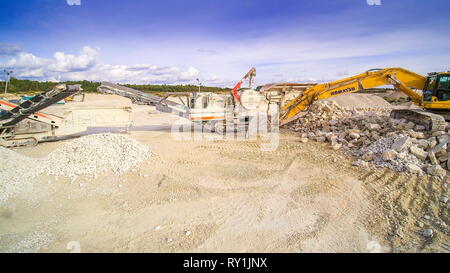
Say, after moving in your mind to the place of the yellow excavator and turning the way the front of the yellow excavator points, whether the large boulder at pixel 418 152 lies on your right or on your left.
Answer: on your left

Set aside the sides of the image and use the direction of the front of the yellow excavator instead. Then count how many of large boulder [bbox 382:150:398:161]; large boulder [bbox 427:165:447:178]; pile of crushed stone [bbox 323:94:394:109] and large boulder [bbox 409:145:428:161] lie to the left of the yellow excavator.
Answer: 3

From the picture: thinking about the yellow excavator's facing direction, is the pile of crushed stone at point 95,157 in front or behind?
in front

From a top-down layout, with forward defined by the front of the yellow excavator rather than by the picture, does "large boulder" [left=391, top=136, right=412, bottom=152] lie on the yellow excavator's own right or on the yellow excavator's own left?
on the yellow excavator's own left

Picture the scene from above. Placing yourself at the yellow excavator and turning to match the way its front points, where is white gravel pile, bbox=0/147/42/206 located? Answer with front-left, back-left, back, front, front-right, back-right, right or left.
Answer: front-left

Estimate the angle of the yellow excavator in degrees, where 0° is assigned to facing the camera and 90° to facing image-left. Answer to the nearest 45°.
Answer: approximately 90°

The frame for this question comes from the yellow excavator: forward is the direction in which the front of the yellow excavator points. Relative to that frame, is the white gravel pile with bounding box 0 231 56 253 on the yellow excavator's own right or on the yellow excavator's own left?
on the yellow excavator's own left

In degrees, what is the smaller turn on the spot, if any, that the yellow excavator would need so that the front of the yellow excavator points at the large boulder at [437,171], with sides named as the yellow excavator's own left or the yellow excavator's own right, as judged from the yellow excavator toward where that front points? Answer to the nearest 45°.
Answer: approximately 90° to the yellow excavator's own left

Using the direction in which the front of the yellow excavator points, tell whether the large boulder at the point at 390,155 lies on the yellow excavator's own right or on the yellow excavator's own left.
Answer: on the yellow excavator's own left
